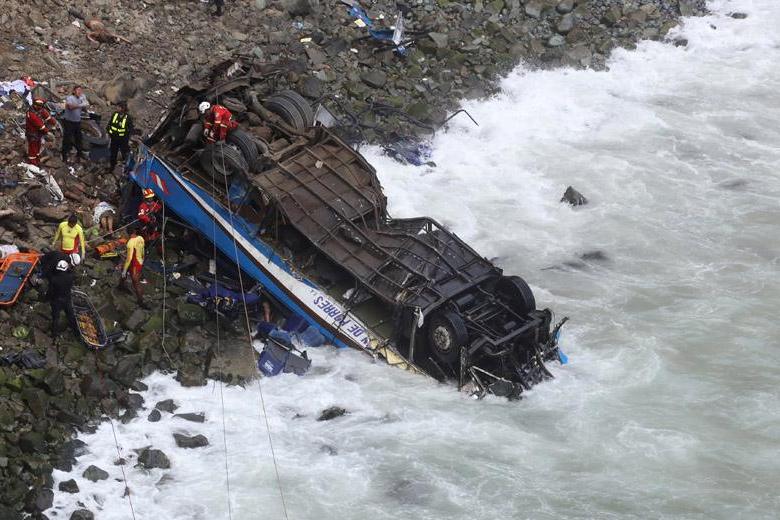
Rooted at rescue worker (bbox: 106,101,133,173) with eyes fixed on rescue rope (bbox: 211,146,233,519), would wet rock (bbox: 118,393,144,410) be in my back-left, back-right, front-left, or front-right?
front-right

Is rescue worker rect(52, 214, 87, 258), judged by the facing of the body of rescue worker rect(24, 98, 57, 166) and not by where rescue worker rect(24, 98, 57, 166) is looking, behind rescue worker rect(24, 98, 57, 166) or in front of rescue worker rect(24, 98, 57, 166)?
in front

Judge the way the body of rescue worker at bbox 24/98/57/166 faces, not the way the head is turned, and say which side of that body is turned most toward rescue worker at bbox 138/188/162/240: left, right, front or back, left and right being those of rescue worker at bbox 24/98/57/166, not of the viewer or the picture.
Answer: front

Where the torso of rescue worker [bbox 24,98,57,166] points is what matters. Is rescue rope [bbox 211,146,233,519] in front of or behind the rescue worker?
in front

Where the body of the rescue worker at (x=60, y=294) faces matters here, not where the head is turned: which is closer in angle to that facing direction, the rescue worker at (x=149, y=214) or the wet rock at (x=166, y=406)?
the rescue worker

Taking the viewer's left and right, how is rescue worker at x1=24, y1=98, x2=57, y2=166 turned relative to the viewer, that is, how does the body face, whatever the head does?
facing the viewer and to the right of the viewer

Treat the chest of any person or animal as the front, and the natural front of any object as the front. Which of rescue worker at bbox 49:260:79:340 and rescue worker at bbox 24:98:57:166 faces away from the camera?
rescue worker at bbox 49:260:79:340
